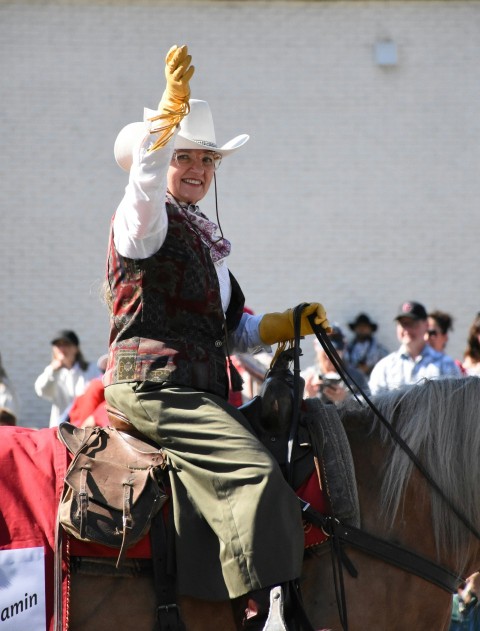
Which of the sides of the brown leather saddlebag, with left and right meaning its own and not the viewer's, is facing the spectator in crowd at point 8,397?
back

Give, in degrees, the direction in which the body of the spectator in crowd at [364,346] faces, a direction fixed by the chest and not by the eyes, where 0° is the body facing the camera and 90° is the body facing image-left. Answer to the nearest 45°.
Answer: approximately 0°

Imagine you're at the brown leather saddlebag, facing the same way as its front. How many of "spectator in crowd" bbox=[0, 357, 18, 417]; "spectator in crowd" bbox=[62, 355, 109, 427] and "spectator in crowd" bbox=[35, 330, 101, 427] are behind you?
3

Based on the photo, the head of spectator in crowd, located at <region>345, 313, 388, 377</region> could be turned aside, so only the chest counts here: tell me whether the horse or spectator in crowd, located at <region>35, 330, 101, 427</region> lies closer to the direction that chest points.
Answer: the horse

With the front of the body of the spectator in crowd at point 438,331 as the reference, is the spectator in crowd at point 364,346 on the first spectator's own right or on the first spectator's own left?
on the first spectator's own right

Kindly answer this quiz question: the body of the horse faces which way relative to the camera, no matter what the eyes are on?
to the viewer's right

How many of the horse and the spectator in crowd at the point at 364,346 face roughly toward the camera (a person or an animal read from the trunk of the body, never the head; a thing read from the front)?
1
